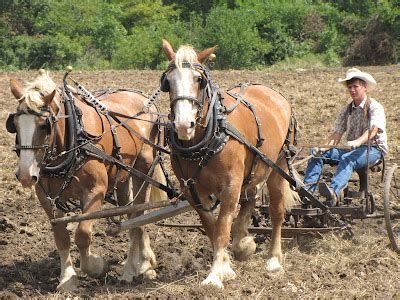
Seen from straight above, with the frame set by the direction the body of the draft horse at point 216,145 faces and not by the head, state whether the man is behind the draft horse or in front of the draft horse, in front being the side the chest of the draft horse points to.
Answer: behind

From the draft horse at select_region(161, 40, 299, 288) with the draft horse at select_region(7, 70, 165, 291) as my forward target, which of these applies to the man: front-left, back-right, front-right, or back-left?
back-right

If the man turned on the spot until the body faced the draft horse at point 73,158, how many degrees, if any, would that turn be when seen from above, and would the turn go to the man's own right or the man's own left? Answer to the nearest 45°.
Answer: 0° — they already face it

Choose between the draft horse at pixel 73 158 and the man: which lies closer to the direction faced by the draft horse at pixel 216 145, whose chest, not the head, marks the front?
the draft horse

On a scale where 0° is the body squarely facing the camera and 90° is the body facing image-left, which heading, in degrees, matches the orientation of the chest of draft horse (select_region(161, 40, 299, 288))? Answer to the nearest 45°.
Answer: approximately 45°
